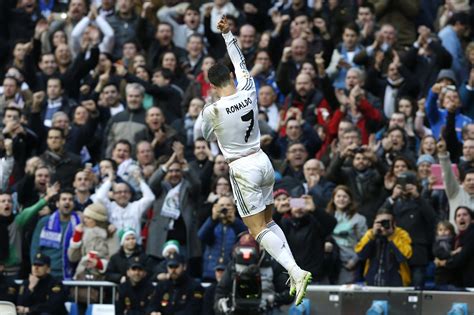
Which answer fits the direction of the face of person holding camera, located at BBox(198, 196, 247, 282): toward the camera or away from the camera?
toward the camera

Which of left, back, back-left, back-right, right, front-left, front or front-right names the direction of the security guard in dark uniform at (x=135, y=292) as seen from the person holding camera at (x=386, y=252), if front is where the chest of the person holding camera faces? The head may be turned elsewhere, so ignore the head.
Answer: right

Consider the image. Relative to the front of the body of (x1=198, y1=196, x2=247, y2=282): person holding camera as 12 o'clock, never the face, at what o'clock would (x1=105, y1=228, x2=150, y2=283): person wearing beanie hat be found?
The person wearing beanie hat is roughly at 3 o'clock from the person holding camera.

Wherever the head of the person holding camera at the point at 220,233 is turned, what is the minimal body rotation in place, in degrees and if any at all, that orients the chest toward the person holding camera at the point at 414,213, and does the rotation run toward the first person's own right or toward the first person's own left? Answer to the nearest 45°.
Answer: approximately 90° to the first person's own left

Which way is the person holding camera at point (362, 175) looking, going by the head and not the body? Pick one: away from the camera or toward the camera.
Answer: toward the camera

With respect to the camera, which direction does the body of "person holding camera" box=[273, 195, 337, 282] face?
toward the camera

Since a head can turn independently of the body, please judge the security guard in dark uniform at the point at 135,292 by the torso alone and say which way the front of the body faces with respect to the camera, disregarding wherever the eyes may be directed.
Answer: toward the camera

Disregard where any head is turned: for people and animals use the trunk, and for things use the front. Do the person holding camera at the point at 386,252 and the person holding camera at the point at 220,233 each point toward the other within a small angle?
no

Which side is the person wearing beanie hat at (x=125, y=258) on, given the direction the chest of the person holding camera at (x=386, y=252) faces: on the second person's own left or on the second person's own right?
on the second person's own right

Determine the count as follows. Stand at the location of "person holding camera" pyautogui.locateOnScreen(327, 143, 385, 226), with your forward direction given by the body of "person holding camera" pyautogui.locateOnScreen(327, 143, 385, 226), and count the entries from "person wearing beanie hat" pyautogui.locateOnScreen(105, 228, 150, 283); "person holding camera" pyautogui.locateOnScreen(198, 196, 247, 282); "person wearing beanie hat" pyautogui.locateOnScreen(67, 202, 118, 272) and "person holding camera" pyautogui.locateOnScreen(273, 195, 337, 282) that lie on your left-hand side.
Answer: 0

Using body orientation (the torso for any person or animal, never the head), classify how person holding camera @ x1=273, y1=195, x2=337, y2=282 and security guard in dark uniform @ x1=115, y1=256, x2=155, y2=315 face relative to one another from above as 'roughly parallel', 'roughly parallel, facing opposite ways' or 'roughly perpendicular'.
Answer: roughly parallel

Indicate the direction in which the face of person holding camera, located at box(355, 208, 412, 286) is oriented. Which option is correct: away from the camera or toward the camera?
toward the camera

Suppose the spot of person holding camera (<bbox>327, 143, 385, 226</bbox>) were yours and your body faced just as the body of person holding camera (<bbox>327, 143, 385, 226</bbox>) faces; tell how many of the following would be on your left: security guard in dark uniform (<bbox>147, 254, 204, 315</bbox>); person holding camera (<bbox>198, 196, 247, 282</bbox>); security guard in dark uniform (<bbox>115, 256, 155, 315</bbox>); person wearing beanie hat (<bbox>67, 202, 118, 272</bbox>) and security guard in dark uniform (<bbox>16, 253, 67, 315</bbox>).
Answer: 0

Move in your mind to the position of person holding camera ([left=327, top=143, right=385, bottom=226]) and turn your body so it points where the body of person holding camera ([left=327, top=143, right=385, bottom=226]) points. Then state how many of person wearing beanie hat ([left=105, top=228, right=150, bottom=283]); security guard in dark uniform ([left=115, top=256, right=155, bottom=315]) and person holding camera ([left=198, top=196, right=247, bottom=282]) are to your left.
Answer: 0
